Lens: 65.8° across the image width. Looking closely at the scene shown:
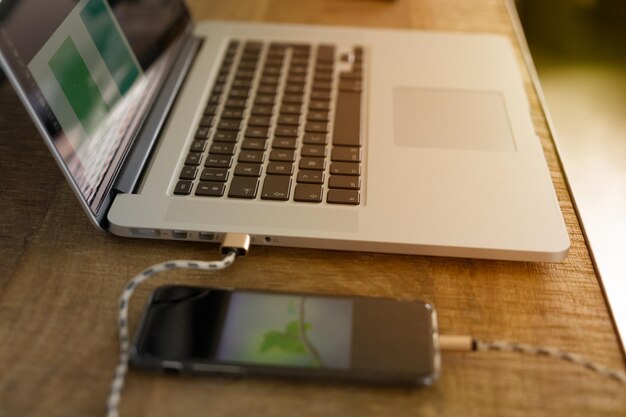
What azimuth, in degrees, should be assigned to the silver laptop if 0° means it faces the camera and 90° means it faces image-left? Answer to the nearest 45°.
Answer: approximately 270°
